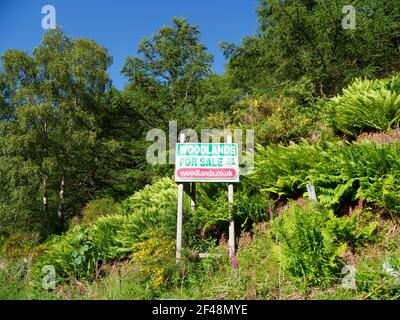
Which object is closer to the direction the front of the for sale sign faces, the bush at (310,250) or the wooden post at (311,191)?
the bush

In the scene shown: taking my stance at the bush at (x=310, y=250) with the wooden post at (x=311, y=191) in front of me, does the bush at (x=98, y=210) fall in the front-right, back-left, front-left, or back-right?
front-left

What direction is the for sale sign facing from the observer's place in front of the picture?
facing the viewer

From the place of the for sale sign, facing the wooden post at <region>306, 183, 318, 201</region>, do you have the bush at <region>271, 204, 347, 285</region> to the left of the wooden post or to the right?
right

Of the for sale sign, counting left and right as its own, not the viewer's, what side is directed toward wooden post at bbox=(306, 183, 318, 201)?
left

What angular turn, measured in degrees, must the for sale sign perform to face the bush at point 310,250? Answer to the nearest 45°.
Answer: approximately 45° to its left

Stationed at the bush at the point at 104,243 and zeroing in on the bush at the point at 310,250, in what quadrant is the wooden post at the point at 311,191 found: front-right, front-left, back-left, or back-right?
front-left
